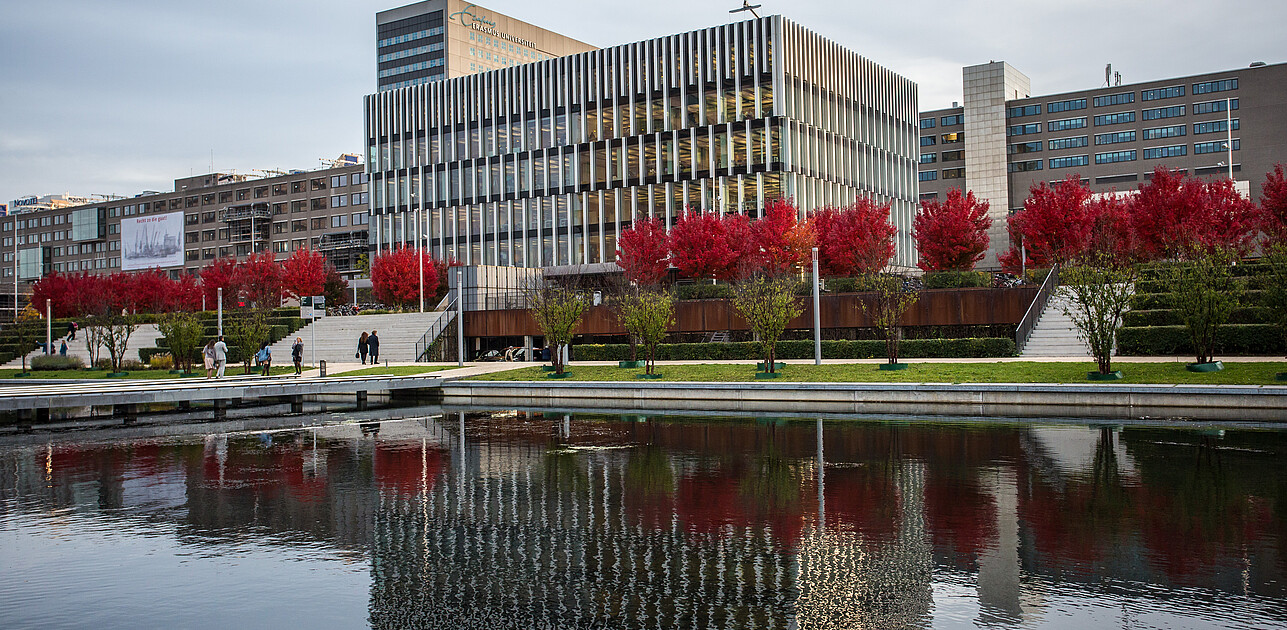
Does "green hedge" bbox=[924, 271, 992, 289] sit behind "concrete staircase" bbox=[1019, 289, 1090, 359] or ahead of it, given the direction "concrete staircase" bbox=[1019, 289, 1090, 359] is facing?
behind

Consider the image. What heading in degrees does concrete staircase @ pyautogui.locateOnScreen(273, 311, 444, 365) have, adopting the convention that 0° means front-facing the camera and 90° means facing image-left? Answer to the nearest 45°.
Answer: approximately 0°

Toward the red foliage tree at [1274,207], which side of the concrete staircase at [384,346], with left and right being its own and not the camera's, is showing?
left

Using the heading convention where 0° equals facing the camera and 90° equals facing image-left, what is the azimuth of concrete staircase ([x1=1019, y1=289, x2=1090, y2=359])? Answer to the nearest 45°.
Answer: approximately 0°

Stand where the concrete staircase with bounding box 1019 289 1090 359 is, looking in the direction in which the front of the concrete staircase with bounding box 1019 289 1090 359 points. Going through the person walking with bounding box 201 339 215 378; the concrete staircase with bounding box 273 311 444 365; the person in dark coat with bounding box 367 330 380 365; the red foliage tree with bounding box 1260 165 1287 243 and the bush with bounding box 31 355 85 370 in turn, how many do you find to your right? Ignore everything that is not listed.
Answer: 4

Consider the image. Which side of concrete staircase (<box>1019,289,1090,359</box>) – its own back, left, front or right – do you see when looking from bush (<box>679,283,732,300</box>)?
right

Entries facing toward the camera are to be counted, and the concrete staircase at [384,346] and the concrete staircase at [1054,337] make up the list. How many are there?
2

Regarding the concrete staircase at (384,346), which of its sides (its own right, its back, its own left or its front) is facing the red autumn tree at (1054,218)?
left

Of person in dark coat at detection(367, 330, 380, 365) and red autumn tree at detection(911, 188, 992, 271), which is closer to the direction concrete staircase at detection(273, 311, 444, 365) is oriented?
the person in dark coat

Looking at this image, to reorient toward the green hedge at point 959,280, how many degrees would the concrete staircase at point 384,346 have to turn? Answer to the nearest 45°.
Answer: approximately 45° to its left
